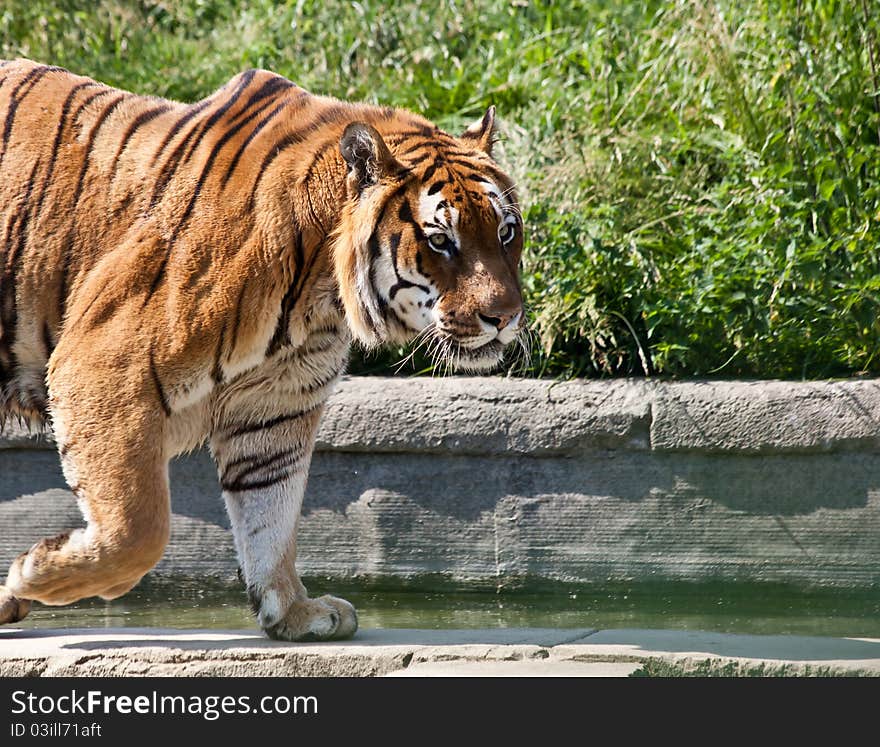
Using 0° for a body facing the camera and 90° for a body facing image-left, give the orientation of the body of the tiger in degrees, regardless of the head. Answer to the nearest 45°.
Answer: approximately 270°
